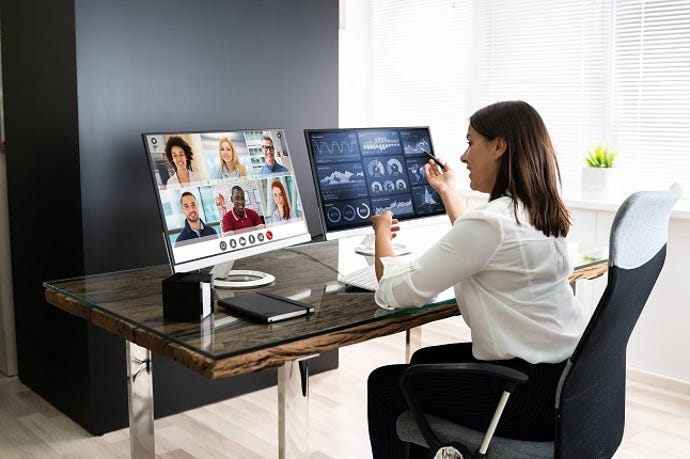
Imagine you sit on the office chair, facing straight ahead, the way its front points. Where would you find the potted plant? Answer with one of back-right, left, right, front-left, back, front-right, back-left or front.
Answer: right

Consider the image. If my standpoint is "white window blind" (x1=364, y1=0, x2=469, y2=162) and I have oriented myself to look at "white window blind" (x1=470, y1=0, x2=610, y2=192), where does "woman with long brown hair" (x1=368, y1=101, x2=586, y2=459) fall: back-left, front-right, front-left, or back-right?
front-right

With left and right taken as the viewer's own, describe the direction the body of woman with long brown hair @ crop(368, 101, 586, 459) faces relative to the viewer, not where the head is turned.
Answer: facing away from the viewer and to the left of the viewer

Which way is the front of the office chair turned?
to the viewer's left

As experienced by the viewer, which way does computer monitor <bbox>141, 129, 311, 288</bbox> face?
facing the viewer and to the right of the viewer

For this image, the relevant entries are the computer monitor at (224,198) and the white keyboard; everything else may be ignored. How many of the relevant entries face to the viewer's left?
0

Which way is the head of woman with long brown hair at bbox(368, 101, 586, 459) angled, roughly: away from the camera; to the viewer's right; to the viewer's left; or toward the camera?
to the viewer's left

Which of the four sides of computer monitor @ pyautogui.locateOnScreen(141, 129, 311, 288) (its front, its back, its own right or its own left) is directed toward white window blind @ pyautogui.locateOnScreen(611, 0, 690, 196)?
left

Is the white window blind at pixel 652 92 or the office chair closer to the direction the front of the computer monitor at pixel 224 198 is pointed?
the office chair

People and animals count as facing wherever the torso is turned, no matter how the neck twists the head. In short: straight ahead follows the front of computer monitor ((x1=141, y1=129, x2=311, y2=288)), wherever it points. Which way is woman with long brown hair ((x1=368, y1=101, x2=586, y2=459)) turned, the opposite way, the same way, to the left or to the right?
the opposite way

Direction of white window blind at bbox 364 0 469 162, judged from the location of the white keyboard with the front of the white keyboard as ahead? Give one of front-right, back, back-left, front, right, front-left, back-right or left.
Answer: back-left

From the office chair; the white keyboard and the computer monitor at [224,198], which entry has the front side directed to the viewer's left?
the office chair

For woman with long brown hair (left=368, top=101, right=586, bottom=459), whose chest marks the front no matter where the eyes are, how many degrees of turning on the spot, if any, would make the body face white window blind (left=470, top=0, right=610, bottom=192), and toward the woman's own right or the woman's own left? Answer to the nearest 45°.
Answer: approximately 45° to the woman's own right

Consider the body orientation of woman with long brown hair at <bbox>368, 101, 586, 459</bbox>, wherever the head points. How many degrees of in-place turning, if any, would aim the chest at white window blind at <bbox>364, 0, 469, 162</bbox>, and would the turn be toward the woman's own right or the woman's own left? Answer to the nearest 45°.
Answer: approximately 45° to the woman's own right

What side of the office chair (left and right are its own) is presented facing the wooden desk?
front

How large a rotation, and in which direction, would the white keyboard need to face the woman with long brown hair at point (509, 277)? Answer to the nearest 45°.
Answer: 0° — it already faces them

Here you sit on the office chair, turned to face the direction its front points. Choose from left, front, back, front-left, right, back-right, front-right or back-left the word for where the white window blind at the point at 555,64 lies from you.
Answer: right

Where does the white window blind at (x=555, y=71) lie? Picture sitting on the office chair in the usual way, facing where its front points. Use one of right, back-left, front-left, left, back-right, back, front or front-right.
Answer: right
